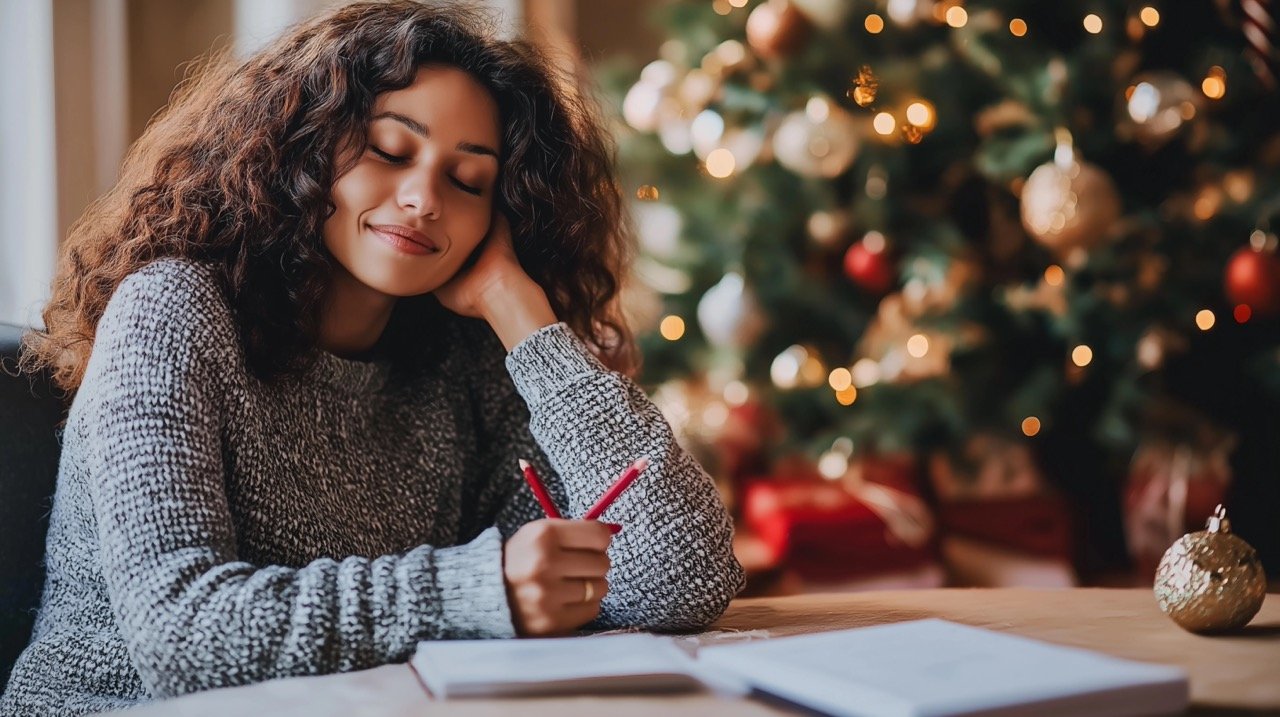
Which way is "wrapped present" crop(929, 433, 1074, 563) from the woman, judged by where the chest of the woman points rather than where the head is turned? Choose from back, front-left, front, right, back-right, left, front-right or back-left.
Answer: left

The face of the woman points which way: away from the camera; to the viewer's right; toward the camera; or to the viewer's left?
toward the camera

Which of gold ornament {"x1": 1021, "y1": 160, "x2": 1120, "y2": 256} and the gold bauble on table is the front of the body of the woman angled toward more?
the gold bauble on table

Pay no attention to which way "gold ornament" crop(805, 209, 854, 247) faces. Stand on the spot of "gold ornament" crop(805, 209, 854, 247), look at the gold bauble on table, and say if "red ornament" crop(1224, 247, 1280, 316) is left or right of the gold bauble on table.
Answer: left

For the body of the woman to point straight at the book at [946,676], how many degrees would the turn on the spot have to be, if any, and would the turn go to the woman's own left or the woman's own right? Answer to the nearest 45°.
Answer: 0° — they already face it

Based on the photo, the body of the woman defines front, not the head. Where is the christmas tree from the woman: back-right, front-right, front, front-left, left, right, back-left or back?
left

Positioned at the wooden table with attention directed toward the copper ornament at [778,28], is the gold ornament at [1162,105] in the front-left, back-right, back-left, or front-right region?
front-right

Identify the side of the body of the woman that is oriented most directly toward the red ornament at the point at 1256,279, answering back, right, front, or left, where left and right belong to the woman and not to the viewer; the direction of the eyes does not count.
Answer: left

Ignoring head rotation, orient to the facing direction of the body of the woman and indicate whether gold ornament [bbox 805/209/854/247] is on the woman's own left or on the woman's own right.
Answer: on the woman's own left
